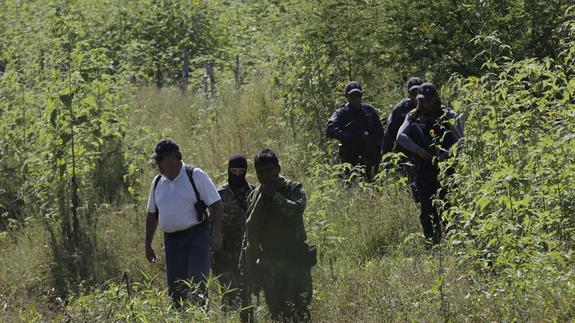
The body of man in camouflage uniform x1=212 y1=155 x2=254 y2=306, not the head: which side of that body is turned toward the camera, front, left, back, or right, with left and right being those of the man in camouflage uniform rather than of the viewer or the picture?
front

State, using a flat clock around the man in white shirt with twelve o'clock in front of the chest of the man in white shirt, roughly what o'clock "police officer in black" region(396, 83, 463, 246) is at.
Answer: The police officer in black is roughly at 7 o'clock from the man in white shirt.

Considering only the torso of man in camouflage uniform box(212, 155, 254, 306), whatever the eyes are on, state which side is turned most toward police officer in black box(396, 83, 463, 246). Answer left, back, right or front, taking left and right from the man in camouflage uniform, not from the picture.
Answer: left

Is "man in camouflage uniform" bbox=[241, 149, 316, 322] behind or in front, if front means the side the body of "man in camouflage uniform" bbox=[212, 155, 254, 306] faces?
in front

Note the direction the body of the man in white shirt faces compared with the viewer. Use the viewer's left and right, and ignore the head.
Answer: facing the viewer and to the left of the viewer

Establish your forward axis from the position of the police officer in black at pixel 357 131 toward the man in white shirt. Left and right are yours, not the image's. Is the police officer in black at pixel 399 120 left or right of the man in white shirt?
left

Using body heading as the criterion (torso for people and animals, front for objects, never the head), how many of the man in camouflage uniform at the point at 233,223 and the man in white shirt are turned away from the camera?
0

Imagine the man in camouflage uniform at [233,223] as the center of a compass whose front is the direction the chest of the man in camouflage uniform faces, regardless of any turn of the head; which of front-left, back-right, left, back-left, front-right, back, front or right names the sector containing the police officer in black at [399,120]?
back-left

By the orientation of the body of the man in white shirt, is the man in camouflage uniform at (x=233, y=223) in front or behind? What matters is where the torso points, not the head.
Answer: behind

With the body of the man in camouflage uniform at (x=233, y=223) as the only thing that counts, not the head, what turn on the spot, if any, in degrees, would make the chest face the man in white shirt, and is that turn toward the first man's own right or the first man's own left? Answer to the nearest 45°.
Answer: approximately 45° to the first man's own right

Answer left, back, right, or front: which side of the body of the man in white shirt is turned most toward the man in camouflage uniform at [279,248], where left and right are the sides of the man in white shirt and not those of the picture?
left

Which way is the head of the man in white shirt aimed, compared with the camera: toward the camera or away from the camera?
toward the camera

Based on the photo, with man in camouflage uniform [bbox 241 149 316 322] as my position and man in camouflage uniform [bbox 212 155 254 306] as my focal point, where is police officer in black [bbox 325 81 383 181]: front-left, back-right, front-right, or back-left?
front-right
